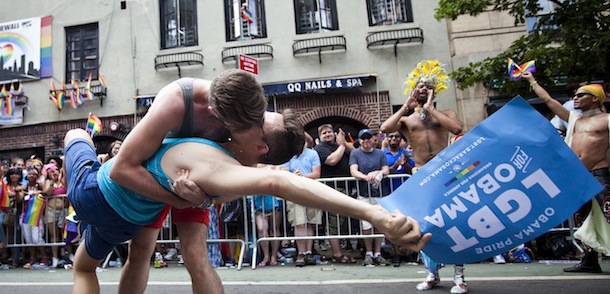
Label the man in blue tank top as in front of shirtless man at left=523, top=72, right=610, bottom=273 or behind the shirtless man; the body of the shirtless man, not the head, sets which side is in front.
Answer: in front

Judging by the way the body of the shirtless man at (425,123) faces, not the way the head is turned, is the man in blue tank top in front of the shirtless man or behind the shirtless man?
in front

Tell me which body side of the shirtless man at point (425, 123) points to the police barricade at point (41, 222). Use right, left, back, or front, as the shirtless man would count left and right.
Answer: right

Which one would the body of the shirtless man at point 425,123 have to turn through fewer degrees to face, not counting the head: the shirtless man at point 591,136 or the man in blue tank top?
the man in blue tank top

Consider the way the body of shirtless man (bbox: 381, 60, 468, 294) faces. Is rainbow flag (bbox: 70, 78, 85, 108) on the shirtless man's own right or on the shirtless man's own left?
on the shirtless man's own right

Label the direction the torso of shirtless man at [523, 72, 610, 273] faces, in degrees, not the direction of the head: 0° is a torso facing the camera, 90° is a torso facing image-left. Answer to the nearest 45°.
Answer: approximately 45°

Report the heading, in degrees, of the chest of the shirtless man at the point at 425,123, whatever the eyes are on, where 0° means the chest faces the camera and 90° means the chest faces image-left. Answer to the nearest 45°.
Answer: approximately 0°

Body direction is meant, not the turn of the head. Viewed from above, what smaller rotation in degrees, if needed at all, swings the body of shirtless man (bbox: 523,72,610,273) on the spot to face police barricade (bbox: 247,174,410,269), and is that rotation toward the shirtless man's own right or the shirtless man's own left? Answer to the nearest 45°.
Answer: approximately 45° to the shirtless man's own right

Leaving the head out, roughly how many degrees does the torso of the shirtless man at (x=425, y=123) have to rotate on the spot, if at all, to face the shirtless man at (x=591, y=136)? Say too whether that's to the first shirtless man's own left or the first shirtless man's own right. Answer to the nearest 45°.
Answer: approximately 90° to the first shirtless man's own left

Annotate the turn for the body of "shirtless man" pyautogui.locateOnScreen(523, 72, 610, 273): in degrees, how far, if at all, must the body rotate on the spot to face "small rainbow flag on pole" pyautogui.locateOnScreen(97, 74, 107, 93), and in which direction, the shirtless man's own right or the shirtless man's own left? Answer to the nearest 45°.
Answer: approximately 45° to the shirtless man's own right
